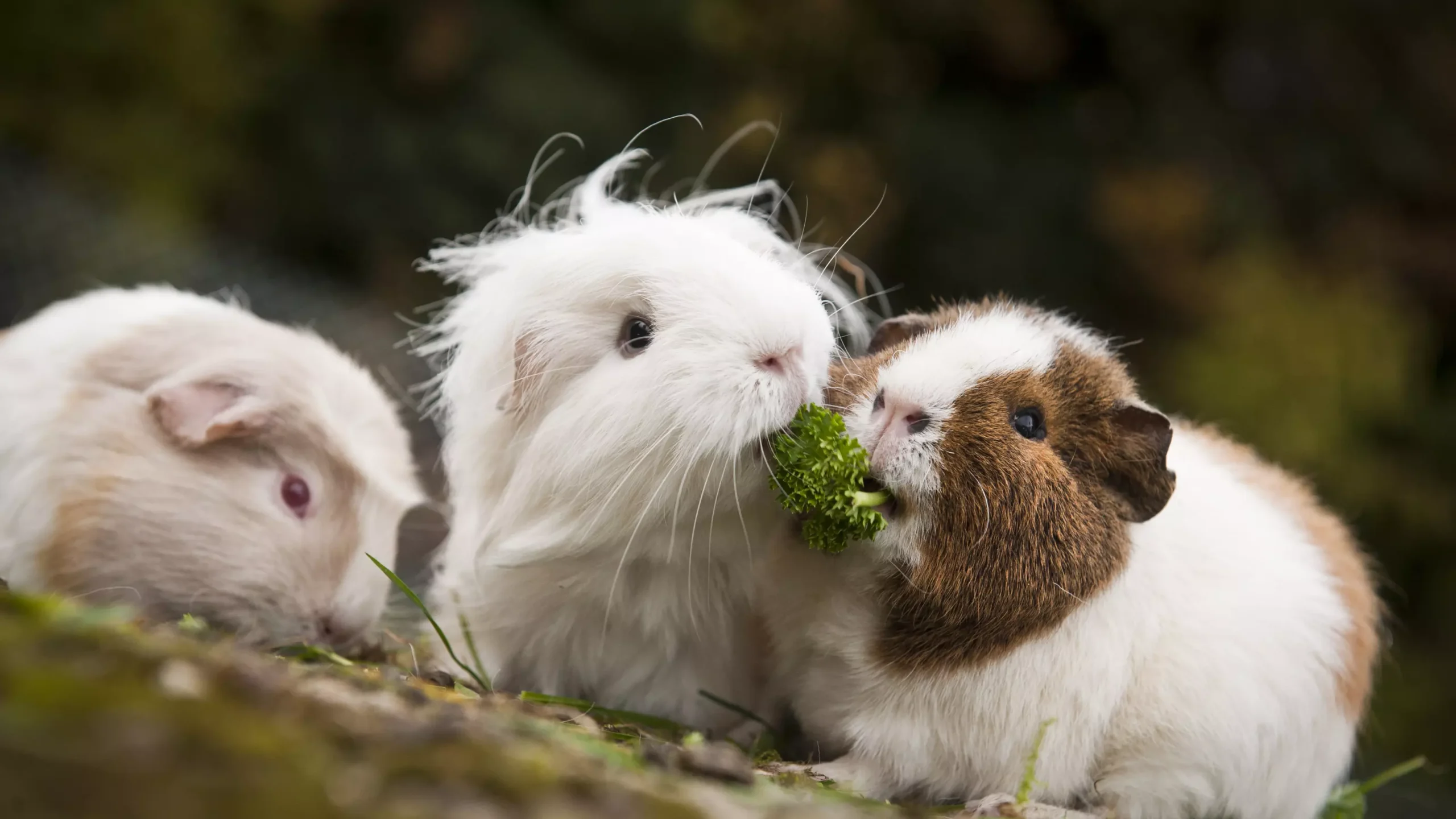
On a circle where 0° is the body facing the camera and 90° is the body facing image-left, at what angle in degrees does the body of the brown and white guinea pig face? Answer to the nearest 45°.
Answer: approximately 45°

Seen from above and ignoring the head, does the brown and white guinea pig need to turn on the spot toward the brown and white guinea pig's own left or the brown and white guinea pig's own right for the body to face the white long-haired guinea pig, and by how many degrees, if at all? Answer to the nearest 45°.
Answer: approximately 45° to the brown and white guinea pig's own right

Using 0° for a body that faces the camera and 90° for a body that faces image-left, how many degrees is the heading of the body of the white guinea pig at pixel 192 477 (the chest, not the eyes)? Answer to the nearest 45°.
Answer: approximately 270°

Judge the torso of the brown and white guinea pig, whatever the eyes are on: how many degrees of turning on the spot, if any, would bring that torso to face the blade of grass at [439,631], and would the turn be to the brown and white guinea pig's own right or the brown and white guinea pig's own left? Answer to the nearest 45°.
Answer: approximately 45° to the brown and white guinea pig's own right

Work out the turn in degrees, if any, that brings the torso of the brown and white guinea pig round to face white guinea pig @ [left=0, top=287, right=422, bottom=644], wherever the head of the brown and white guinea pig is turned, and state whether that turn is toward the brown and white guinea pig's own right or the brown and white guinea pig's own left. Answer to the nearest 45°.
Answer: approximately 45° to the brown and white guinea pig's own right

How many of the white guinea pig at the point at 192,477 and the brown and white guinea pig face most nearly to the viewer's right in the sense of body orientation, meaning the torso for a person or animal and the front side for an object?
1

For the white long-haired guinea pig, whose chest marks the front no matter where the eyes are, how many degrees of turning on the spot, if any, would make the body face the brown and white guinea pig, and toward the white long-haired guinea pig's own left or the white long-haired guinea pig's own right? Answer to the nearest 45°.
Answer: approximately 45° to the white long-haired guinea pig's own left

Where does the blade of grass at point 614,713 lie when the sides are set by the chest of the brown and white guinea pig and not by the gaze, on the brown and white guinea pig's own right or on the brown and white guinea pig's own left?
on the brown and white guinea pig's own right
